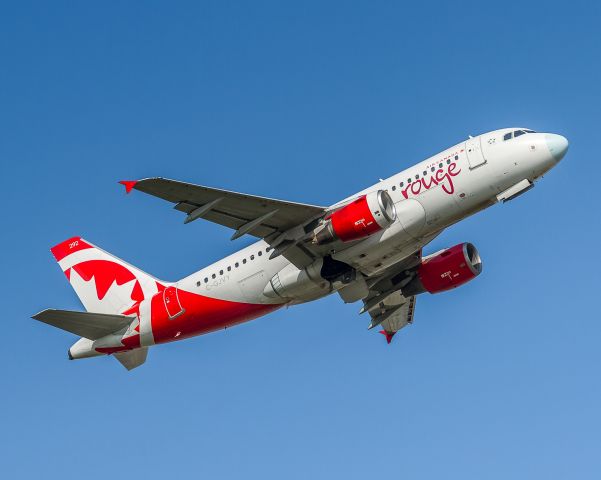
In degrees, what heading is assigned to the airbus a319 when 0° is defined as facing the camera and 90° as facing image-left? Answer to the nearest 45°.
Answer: approximately 270°
